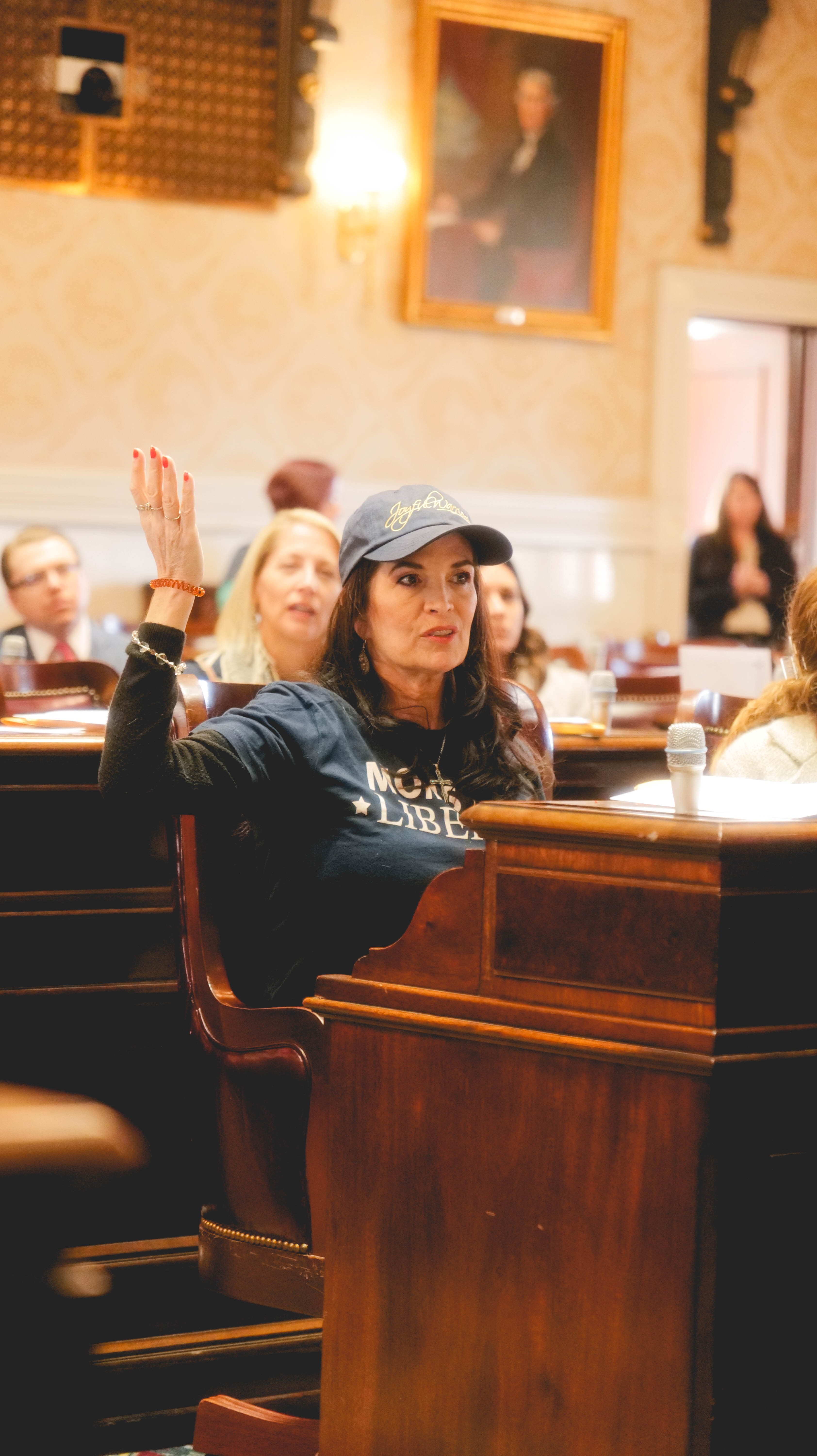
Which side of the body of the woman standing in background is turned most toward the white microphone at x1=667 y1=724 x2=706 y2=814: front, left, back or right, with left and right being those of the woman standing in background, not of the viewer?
front

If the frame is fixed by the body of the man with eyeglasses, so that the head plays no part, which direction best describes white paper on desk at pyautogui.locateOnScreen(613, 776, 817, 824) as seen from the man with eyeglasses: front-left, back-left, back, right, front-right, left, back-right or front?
front

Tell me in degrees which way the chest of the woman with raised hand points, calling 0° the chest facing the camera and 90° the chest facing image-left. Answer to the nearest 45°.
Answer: approximately 315°

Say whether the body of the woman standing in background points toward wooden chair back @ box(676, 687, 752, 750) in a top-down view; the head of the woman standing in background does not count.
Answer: yes

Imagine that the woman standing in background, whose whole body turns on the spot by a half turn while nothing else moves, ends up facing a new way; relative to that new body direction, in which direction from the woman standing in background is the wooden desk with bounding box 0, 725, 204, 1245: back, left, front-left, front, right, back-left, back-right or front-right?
back

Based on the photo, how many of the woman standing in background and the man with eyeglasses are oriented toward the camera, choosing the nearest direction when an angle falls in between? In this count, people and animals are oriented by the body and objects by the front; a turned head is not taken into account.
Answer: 2

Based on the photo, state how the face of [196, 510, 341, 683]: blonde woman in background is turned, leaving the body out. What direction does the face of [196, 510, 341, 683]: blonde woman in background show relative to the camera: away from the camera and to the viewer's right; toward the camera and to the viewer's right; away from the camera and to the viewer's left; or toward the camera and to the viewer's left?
toward the camera and to the viewer's right

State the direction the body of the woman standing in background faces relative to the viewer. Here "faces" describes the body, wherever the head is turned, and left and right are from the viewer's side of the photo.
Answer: facing the viewer

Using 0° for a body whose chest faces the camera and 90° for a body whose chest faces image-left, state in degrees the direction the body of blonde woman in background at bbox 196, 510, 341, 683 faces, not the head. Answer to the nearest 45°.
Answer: approximately 315°

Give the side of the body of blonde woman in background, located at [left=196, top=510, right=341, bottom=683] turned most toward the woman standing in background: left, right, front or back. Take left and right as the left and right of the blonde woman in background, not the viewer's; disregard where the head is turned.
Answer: left

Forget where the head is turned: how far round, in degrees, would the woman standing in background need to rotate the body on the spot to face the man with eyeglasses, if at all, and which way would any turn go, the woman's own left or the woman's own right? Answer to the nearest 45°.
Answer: approximately 45° to the woman's own right

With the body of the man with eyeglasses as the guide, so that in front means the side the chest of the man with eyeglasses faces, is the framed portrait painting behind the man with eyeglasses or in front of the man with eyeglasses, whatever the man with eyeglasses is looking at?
behind

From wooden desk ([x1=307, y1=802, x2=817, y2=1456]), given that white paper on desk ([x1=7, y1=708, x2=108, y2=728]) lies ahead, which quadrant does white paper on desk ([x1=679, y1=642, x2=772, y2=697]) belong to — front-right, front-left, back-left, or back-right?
front-right

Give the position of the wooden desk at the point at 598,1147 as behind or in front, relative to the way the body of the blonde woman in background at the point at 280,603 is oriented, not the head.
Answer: in front

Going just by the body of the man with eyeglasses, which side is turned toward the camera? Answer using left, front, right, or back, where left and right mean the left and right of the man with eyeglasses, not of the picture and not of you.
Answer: front

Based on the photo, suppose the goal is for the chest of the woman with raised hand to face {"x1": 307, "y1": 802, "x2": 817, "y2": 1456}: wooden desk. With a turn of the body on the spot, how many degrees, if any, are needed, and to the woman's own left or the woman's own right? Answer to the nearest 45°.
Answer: approximately 45° to the woman's own right

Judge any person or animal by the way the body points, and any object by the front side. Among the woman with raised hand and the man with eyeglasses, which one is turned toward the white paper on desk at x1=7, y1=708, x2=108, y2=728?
the man with eyeglasses

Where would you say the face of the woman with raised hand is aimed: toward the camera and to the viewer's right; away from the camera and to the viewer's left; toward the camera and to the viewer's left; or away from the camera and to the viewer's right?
toward the camera and to the viewer's right
